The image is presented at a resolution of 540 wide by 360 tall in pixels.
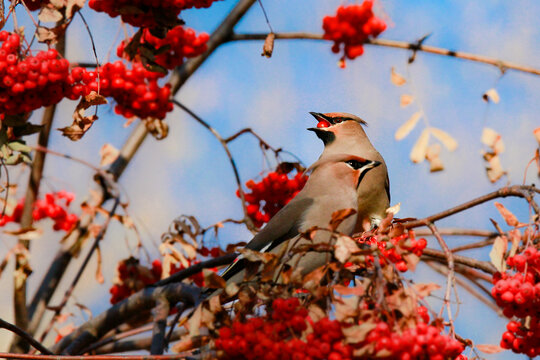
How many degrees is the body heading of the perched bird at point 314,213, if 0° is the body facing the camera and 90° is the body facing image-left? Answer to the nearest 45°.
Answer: approximately 270°

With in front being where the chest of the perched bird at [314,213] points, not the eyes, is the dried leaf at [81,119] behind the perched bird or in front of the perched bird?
behind

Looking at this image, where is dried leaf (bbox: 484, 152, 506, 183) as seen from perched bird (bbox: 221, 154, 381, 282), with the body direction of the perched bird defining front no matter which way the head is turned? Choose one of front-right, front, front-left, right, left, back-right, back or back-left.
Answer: front

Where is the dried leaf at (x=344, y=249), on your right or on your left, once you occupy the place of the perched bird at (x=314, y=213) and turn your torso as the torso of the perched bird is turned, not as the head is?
on your right

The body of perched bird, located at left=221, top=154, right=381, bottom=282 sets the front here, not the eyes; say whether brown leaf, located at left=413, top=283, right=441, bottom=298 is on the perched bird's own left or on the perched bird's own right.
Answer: on the perched bird's own right

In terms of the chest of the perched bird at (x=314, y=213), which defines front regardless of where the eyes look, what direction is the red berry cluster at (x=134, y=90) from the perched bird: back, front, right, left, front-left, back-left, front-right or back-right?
back

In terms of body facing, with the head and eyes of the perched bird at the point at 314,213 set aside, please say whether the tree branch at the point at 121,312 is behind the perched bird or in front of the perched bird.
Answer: behind
